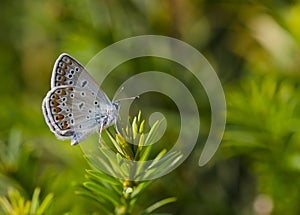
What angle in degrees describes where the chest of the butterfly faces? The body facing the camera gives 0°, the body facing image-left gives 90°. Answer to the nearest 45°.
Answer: approximately 270°
